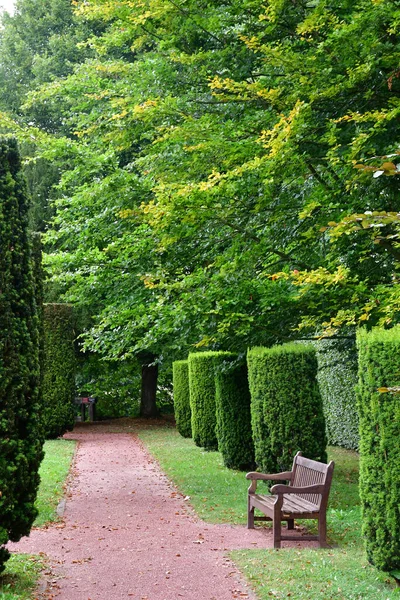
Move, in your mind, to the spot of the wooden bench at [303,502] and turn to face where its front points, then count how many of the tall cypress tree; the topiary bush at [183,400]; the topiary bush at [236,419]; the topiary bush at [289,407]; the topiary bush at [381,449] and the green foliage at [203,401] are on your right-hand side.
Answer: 4

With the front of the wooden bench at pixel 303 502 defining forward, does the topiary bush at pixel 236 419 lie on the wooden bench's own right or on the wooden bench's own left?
on the wooden bench's own right

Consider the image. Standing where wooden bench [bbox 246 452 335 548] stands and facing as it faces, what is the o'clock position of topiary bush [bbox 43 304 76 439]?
The topiary bush is roughly at 2 o'clock from the wooden bench.

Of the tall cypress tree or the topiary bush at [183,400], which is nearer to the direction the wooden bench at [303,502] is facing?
the tall cypress tree

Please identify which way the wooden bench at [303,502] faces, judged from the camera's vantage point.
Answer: facing to the left of the viewer

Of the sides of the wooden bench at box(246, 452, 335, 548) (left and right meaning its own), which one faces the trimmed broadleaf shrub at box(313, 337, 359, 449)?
right

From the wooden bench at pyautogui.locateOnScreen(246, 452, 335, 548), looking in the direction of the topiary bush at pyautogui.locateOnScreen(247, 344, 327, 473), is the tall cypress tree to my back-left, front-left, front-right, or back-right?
back-left

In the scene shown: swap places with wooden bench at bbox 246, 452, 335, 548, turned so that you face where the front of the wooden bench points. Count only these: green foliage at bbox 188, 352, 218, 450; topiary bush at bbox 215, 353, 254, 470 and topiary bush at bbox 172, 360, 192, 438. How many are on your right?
3

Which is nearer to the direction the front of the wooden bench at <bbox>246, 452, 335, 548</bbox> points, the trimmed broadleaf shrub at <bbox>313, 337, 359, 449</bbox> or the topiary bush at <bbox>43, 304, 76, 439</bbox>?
the topiary bush
